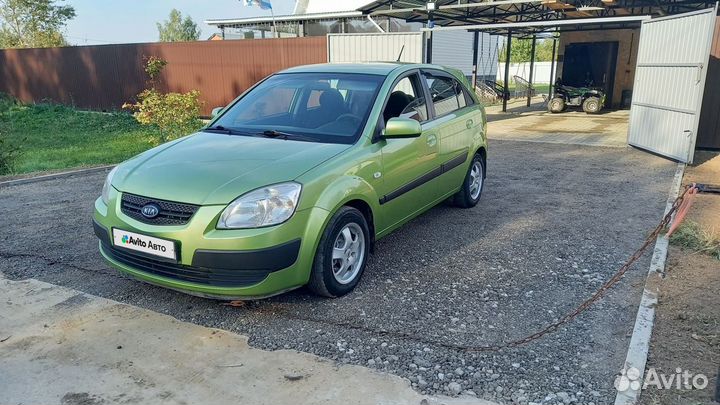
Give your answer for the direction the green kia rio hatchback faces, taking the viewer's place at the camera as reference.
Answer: facing the viewer and to the left of the viewer

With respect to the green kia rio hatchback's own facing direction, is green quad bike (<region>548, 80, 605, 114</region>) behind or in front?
behind

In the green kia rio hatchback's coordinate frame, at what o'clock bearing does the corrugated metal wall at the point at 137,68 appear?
The corrugated metal wall is roughly at 4 o'clock from the green kia rio hatchback.

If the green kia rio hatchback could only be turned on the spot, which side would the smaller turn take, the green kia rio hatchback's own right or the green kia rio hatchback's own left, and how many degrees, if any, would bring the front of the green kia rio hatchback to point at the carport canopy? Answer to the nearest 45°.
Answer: approximately 180°

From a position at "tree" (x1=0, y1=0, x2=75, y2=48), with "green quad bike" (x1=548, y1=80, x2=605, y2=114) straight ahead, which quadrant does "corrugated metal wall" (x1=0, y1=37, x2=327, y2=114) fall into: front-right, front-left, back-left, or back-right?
front-right

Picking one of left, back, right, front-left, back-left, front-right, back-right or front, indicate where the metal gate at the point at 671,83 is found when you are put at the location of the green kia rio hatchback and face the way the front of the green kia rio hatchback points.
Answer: back

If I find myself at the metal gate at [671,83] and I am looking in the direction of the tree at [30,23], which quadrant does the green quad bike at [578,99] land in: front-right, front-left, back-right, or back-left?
front-right
